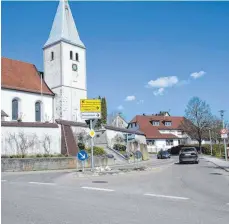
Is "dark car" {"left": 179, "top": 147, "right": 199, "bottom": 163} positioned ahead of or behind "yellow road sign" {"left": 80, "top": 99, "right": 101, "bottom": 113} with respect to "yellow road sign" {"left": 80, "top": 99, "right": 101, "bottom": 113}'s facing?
behind

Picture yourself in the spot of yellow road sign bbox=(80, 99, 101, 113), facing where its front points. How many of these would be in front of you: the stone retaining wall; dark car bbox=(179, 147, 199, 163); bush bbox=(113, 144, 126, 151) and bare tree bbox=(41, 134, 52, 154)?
0

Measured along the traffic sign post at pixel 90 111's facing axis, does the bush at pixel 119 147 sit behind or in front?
behind

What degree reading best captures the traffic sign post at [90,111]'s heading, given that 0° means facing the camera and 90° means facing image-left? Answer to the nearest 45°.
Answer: approximately 0°

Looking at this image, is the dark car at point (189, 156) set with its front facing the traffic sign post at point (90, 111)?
no

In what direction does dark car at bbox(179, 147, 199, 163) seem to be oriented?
away from the camera

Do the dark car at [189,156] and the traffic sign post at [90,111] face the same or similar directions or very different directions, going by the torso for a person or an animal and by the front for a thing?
very different directions

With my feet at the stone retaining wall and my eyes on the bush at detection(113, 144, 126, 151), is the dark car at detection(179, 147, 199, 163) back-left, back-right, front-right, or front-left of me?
front-right

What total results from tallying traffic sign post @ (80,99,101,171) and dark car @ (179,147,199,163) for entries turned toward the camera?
1

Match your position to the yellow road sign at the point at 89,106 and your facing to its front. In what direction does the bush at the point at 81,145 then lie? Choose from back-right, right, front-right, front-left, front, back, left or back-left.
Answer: back

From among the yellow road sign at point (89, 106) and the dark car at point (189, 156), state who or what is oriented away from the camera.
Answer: the dark car

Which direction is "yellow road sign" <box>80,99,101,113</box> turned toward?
toward the camera

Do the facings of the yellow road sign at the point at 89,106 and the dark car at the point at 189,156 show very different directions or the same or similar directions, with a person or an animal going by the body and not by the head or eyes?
very different directions

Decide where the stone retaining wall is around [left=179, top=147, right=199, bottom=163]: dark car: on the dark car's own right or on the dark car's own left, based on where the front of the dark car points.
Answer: on the dark car's own left

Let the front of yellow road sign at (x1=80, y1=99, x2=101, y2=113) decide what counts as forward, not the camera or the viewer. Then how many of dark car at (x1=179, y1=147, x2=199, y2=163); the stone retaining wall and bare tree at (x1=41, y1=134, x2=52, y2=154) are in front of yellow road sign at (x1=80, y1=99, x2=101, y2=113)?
0

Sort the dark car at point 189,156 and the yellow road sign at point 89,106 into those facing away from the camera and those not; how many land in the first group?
1

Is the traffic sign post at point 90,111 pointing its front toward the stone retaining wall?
no

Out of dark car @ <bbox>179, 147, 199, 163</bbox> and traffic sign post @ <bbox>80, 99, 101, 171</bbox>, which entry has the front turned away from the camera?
the dark car

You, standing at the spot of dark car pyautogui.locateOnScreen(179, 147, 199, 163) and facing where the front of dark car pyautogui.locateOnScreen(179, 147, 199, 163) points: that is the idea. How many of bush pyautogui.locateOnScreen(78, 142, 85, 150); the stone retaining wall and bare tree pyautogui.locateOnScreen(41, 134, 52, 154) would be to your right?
0
